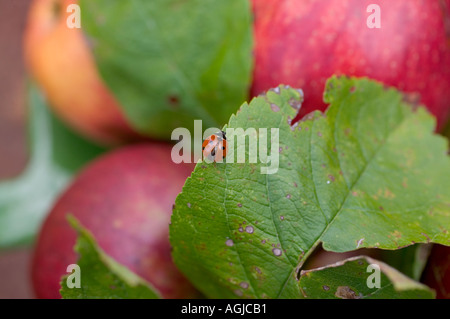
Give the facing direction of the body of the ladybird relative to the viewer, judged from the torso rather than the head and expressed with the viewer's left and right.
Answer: facing away from the viewer and to the right of the viewer
